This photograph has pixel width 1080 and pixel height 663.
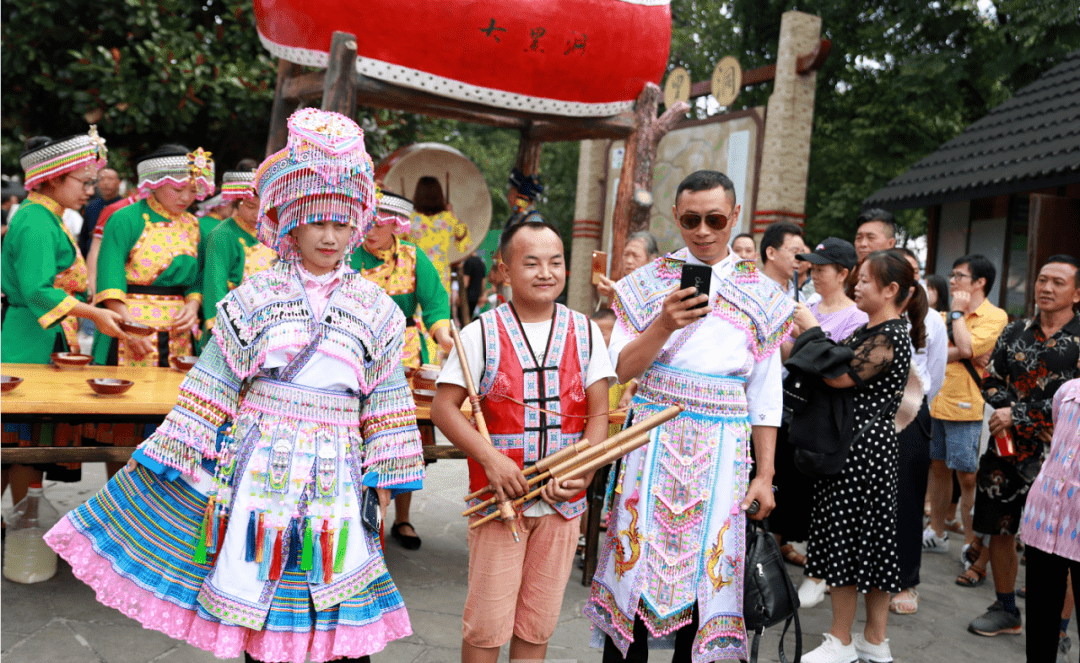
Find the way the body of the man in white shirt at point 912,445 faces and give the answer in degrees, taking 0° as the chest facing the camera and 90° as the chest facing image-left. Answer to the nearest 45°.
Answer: approximately 45°

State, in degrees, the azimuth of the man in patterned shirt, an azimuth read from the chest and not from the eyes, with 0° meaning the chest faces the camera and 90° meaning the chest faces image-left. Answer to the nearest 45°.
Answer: approximately 45°

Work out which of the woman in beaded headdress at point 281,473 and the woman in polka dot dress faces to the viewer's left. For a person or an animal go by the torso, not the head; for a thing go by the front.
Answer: the woman in polka dot dress

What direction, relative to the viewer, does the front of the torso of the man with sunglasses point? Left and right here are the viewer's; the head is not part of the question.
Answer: facing the viewer

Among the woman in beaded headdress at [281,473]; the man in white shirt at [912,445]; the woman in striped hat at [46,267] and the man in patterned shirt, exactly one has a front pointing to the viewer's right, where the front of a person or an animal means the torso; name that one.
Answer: the woman in striped hat at [46,267]

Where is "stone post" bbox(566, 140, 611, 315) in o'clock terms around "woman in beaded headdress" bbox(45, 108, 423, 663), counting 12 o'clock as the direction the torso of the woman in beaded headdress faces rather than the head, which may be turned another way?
The stone post is roughly at 7 o'clock from the woman in beaded headdress.

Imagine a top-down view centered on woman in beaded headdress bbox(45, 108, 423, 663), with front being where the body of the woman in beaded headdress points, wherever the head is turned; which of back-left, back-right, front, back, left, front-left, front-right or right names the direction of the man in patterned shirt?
left

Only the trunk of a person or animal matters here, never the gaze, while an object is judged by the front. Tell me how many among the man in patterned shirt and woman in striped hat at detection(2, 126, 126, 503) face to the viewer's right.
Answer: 1

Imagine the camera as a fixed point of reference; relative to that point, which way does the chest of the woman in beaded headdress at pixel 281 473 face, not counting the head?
toward the camera

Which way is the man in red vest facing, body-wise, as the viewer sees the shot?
toward the camera

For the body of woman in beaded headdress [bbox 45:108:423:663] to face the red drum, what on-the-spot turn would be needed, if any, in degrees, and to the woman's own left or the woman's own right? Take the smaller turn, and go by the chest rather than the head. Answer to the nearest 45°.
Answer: approximately 135° to the woman's own left

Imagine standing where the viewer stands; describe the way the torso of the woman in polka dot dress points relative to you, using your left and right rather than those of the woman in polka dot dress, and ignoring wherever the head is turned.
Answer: facing to the left of the viewer

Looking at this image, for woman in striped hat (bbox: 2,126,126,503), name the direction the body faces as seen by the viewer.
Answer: to the viewer's right
